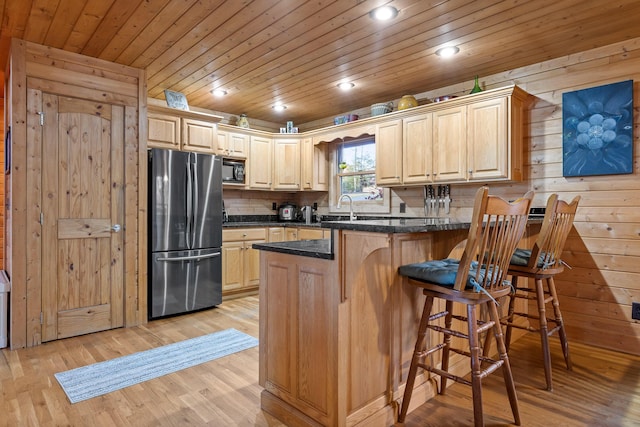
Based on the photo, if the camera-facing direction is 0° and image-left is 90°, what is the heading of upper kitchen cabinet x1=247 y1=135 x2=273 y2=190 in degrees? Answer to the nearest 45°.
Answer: approximately 315°

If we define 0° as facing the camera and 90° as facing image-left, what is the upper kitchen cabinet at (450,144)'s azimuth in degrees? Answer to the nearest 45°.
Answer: approximately 45°

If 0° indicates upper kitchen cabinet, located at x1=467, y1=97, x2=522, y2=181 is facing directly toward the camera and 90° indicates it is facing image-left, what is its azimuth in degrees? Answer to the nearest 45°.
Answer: approximately 45°

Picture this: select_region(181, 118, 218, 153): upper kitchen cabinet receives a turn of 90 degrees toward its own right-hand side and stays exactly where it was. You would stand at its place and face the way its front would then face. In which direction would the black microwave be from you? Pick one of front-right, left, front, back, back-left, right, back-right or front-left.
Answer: back

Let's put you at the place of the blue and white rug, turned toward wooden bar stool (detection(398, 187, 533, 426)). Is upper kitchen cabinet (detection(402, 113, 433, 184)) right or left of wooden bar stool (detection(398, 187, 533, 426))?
left

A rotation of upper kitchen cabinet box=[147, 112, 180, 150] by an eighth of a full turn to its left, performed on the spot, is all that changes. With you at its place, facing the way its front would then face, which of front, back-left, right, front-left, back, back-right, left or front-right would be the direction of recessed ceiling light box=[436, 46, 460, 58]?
front-right

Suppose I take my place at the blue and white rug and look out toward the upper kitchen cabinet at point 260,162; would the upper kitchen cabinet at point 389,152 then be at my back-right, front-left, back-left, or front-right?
front-right

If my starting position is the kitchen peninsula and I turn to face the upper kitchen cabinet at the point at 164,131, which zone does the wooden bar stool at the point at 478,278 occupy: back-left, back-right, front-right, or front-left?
back-right

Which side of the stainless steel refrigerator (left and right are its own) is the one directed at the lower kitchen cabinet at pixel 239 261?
left

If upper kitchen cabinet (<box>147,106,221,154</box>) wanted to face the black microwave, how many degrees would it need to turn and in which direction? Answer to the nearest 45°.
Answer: approximately 90° to its left

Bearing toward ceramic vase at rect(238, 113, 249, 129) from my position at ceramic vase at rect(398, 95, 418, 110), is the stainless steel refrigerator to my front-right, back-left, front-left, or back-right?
front-left

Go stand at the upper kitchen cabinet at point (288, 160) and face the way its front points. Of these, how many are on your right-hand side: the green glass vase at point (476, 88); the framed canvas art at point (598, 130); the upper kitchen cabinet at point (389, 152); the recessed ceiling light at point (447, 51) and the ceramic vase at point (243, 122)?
1

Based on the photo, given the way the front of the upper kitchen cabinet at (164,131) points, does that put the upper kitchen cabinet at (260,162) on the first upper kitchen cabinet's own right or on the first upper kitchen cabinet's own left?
on the first upper kitchen cabinet's own left

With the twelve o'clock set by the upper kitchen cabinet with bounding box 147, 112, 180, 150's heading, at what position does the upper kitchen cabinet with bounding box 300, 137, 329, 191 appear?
the upper kitchen cabinet with bounding box 300, 137, 329, 191 is roughly at 10 o'clock from the upper kitchen cabinet with bounding box 147, 112, 180, 150.
